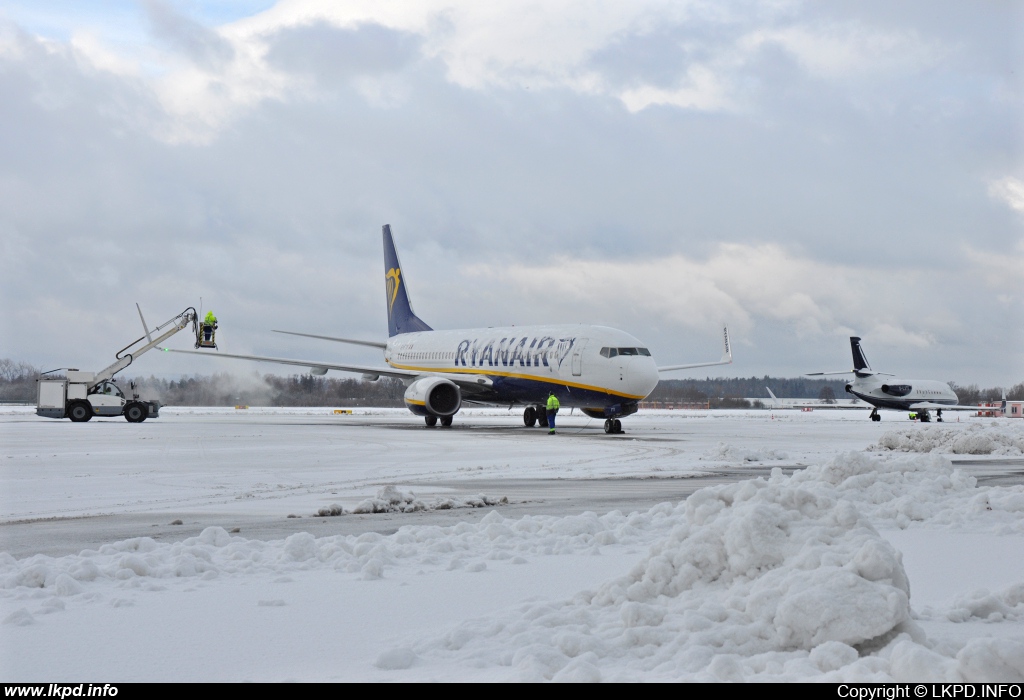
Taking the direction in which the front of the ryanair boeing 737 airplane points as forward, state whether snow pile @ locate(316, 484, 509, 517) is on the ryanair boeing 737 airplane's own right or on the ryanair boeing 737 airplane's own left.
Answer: on the ryanair boeing 737 airplane's own right

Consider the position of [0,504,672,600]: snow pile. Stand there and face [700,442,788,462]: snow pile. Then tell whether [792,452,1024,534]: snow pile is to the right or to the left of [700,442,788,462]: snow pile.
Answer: right

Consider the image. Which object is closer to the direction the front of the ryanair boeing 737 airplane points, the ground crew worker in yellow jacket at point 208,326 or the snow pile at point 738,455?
the snow pile

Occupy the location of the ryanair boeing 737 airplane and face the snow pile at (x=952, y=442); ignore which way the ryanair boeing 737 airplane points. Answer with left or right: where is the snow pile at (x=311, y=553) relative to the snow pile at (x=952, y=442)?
right

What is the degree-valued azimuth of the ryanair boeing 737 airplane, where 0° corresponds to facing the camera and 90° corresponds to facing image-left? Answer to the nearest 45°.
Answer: approximately 315°

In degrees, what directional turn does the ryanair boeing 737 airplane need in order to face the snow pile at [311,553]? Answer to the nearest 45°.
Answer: approximately 45° to its right

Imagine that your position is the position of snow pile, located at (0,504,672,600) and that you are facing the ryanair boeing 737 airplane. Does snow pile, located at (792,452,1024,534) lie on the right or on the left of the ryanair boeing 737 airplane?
right

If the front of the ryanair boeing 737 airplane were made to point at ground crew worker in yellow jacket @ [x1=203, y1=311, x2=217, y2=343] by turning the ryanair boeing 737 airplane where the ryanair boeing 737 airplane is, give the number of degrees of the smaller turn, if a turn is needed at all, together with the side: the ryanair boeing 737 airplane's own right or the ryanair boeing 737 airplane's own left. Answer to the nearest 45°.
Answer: approximately 180°

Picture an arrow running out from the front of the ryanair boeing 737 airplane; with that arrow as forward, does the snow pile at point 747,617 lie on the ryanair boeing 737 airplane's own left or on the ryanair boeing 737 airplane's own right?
on the ryanair boeing 737 airplane's own right
